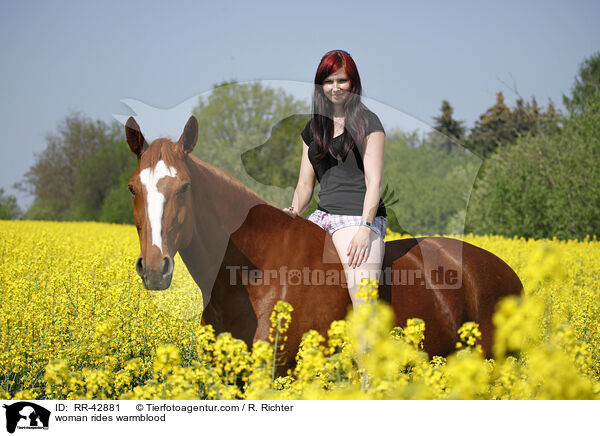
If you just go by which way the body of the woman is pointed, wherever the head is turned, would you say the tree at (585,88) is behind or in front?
behind

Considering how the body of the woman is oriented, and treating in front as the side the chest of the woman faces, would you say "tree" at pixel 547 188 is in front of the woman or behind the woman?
behind

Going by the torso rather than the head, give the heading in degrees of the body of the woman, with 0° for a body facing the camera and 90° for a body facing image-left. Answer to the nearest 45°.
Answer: approximately 45°
